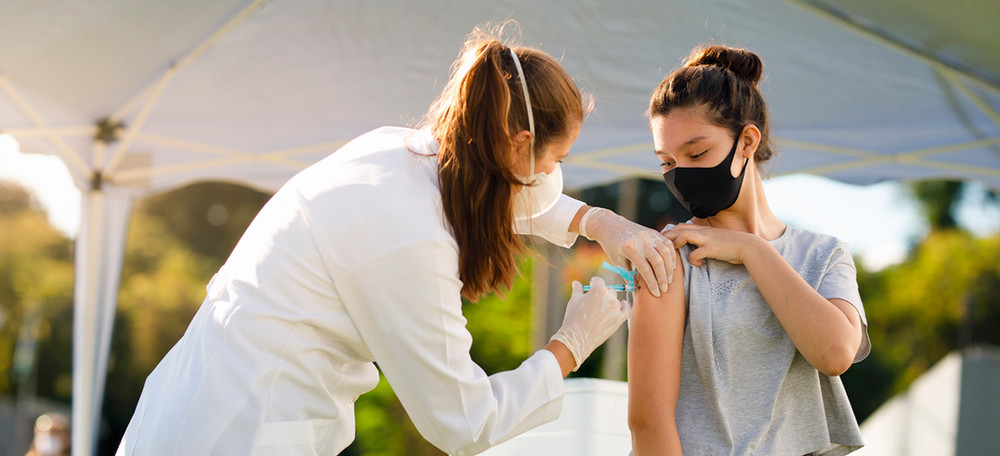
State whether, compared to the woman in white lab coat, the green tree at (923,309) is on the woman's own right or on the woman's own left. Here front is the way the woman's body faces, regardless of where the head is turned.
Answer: on the woman's own left

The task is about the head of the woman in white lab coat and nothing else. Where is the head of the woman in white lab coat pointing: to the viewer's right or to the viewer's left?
to the viewer's right

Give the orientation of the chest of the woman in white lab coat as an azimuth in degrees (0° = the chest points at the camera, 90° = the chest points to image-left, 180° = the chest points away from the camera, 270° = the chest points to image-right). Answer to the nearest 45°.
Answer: approximately 270°
